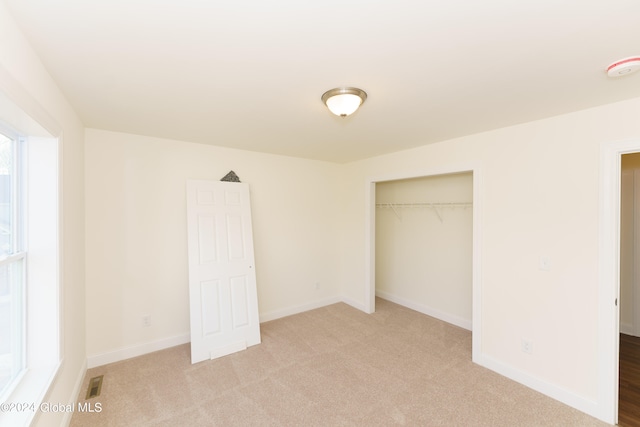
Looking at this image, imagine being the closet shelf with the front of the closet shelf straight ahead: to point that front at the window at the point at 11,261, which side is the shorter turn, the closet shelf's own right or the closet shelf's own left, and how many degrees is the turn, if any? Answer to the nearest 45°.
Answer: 0° — it already faces it

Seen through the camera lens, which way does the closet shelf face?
facing the viewer and to the left of the viewer

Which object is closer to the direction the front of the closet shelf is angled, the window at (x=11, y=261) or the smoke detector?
the window

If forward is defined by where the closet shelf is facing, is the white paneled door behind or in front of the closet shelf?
in front

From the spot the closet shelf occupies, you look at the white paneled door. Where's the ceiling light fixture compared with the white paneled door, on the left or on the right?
left

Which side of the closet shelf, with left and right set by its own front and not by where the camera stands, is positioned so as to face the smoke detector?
left

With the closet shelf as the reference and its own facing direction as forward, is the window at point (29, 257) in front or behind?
in front

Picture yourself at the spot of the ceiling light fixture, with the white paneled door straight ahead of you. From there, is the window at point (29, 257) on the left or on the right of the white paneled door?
left

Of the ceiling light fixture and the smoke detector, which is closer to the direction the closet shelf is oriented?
the ceiling light fixture
